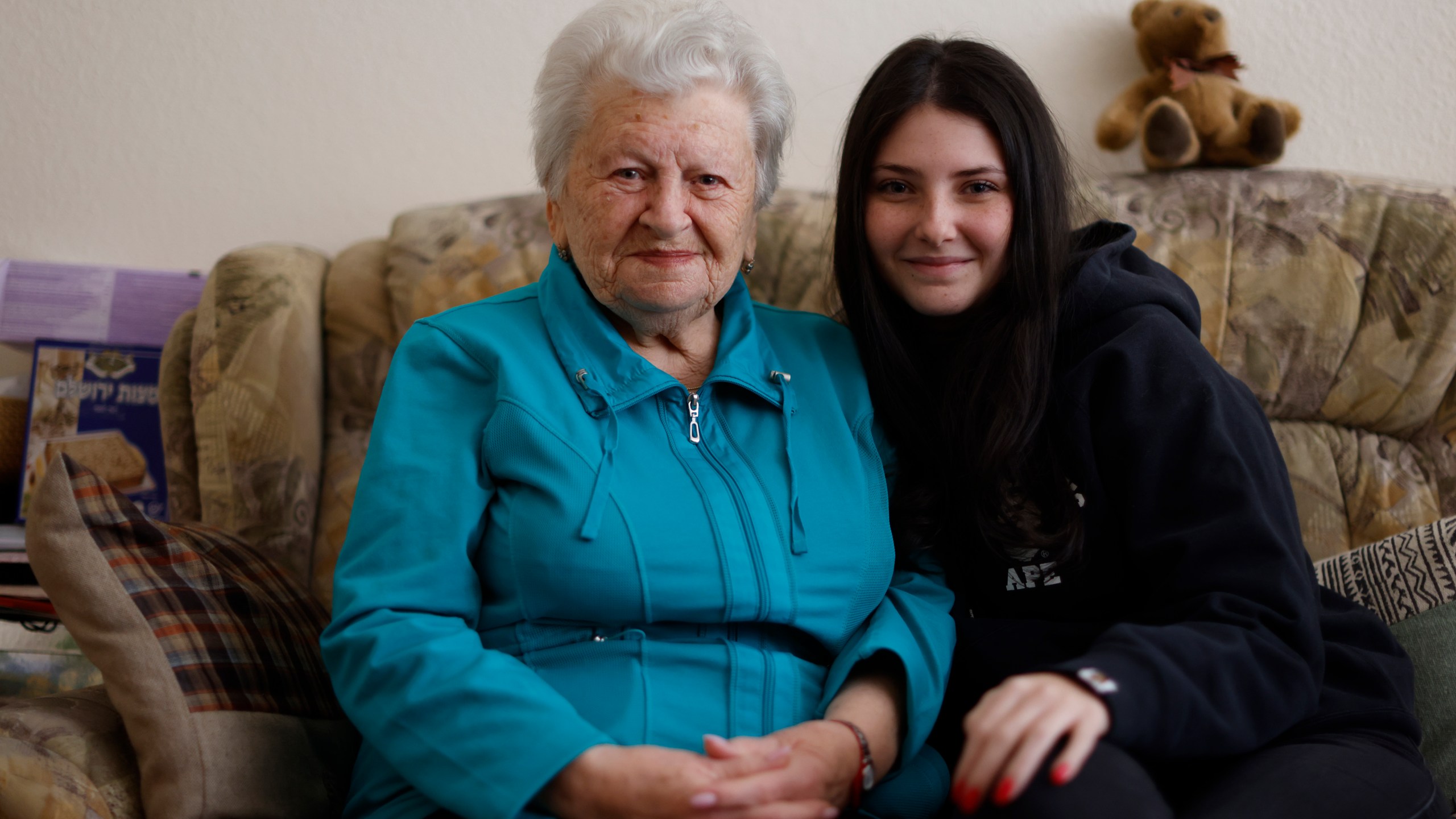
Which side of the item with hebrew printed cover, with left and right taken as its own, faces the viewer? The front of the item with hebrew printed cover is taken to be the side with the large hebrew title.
front

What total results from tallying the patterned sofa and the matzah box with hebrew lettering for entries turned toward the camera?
2

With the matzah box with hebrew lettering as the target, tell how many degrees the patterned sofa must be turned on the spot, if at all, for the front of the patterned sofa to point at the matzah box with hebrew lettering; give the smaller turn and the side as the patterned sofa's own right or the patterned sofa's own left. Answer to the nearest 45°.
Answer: approximately 90° to the patterned sofa's own right

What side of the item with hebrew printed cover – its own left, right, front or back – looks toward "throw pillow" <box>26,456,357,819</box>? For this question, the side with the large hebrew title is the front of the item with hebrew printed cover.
front

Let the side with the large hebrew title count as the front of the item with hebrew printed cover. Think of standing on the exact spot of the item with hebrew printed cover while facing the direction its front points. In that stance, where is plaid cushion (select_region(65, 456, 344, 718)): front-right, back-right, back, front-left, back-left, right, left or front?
front

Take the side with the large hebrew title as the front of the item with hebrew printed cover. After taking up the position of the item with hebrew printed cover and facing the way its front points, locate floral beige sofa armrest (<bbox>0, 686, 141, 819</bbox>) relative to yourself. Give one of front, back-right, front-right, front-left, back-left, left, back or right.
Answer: front

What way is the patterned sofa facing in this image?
toward the camera
